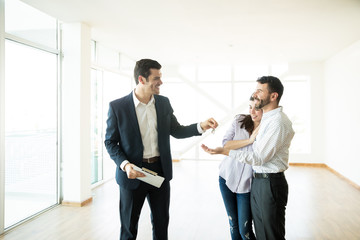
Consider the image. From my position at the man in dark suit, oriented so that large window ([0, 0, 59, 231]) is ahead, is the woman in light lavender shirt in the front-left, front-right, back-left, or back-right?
back-right

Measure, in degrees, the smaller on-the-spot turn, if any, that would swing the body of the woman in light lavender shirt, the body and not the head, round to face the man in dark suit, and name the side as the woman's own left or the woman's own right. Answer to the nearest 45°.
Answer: approximately 90° to the woman's own right

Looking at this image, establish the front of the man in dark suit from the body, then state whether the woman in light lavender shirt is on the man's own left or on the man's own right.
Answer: on the man's own left

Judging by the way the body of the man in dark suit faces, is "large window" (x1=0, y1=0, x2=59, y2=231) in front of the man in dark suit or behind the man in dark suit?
behind

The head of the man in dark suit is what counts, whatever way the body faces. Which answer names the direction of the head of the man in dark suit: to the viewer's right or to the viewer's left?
to the viewer's right

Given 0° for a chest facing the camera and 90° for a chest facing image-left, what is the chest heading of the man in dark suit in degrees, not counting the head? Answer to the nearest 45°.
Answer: approximately 315°

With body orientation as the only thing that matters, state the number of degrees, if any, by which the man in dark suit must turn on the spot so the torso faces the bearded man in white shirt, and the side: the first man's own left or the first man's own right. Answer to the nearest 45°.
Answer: approximately 45° to the first man's own left
